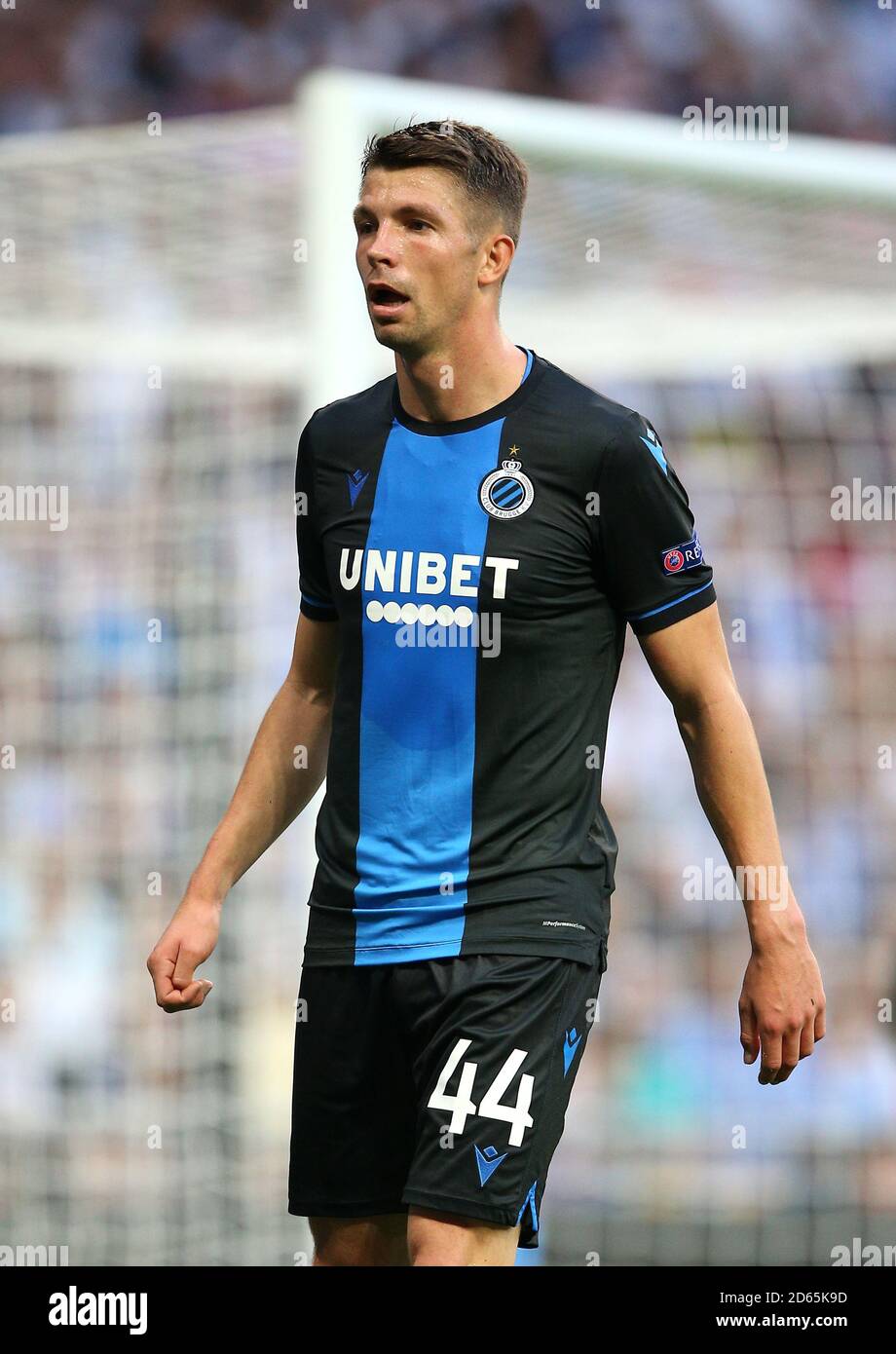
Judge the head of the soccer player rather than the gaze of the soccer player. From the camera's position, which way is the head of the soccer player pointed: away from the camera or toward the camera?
toward the camera

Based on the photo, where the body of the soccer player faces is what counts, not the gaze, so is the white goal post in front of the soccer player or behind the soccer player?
behind

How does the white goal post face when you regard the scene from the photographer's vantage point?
facing the viewer and to the right of the viewer

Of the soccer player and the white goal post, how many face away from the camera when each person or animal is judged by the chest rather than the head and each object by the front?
0

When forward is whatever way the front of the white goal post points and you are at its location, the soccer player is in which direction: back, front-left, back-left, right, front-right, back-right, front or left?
front-right
